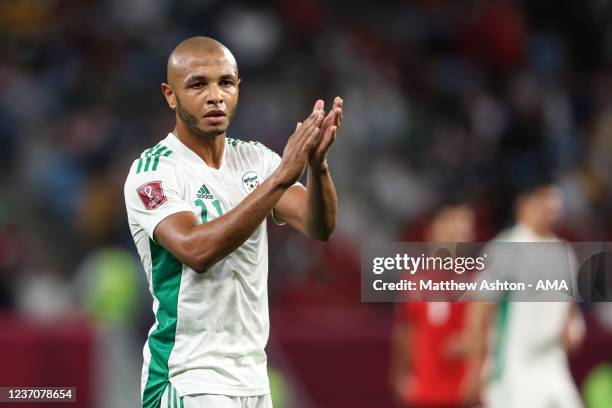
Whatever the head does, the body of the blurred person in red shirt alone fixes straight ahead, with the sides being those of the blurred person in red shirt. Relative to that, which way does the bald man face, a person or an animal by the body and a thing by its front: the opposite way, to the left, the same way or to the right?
the same way

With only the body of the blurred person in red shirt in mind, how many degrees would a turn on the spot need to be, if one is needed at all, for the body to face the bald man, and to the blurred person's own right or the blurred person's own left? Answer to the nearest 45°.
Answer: approximately 45° to the blurred person's own right

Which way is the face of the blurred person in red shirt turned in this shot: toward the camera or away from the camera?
toward the camera

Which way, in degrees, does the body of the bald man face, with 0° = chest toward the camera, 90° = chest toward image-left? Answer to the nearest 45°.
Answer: approximately 315°

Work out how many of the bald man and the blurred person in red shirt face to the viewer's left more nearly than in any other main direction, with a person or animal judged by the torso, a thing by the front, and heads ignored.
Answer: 0

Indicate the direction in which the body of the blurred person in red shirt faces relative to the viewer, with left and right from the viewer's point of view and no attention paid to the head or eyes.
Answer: facing the viewer and to the right of the viewer
